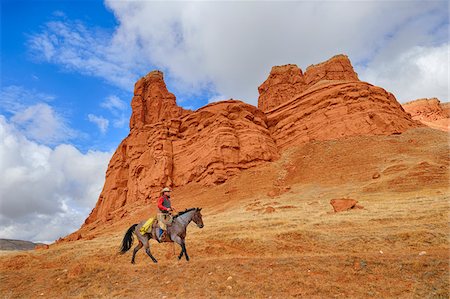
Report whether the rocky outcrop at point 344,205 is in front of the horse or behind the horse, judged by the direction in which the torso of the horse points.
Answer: in front

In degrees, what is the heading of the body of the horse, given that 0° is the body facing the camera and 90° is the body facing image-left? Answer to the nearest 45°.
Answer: approximately 270°
